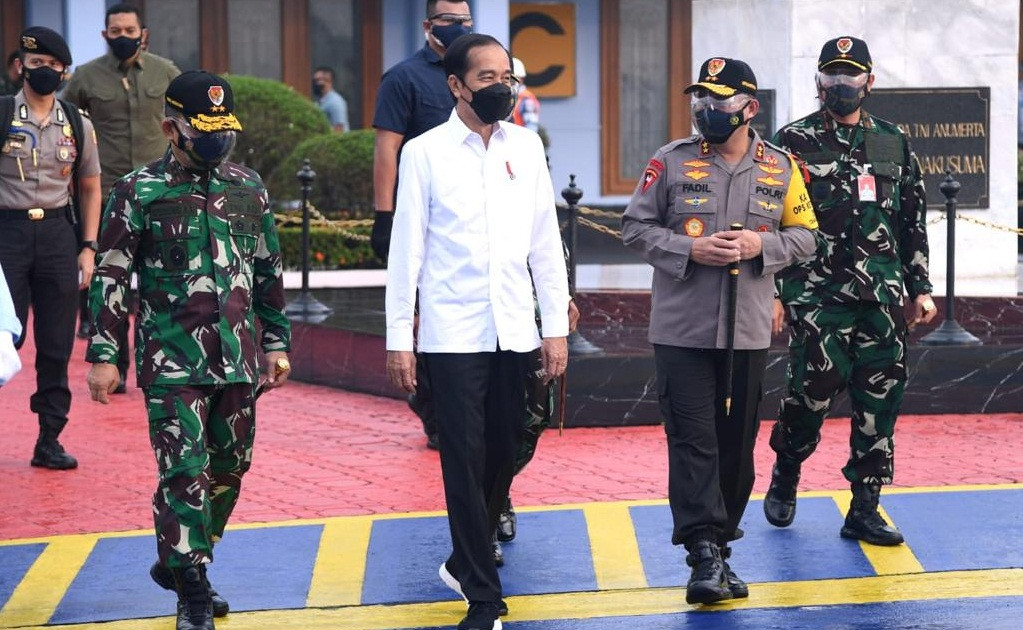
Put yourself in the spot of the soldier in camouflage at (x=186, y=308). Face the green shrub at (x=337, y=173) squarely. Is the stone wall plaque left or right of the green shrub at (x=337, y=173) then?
right

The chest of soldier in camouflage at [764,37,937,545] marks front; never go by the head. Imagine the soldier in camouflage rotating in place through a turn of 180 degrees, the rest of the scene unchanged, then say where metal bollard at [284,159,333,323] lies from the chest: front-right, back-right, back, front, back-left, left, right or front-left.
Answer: front-left

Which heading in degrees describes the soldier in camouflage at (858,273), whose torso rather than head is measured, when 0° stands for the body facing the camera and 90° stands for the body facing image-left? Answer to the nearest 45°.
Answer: approximately 0°

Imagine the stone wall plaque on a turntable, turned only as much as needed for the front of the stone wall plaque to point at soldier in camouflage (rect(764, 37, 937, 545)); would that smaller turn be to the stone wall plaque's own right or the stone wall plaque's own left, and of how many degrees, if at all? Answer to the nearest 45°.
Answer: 0° — it already faces them

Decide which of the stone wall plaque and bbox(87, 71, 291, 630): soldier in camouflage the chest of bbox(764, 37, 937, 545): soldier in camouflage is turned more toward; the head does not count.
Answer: the soldier in camouflage

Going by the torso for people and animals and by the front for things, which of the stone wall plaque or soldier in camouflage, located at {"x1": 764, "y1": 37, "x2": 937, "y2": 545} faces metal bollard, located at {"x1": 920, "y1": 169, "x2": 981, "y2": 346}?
the stone wall plaque

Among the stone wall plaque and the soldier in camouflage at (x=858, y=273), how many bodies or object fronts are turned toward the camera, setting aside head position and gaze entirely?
2

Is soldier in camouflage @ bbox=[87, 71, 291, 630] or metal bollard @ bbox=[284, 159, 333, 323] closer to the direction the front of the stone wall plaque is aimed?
the soldier in camouflage

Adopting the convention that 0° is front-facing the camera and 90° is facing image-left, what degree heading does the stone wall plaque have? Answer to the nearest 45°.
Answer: approximately 0°

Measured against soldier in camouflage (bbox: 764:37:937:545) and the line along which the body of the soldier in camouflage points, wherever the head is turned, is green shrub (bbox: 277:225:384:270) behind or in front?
behind
